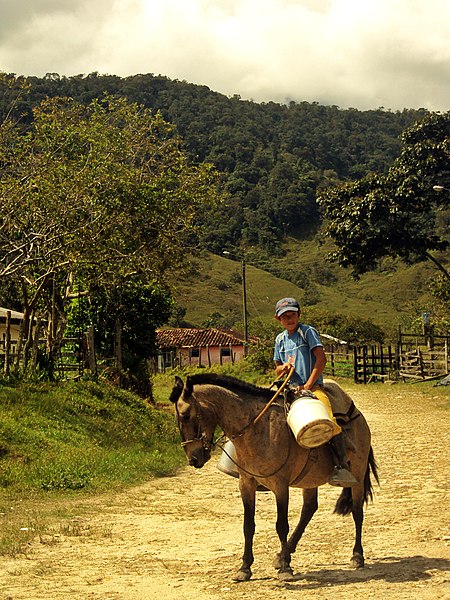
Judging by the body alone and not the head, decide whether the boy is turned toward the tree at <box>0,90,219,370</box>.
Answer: no

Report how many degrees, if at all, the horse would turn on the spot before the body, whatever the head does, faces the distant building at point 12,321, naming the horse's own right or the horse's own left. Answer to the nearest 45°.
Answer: approximately 135° to the horse's own right

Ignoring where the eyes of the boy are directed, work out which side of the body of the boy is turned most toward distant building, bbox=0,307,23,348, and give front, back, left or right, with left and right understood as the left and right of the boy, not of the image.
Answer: right

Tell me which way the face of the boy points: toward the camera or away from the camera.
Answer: toward the camera

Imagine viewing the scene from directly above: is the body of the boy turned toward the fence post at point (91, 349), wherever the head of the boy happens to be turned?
no

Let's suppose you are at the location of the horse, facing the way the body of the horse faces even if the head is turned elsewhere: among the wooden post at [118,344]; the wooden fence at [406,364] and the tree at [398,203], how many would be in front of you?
0

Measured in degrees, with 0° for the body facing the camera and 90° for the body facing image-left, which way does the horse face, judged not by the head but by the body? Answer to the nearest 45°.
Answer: approximately 45°

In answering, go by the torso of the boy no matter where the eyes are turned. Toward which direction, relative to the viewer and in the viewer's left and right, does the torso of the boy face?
facing the viewer and to the left of the viewer

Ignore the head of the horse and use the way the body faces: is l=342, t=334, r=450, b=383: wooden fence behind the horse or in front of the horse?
behind

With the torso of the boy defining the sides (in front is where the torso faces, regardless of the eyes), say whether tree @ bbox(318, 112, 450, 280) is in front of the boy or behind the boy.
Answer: behind

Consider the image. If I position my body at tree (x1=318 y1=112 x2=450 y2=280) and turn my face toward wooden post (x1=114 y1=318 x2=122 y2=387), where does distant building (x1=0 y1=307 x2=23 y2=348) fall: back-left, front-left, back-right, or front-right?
front-right

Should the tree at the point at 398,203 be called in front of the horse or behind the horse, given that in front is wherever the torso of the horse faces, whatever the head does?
behind
